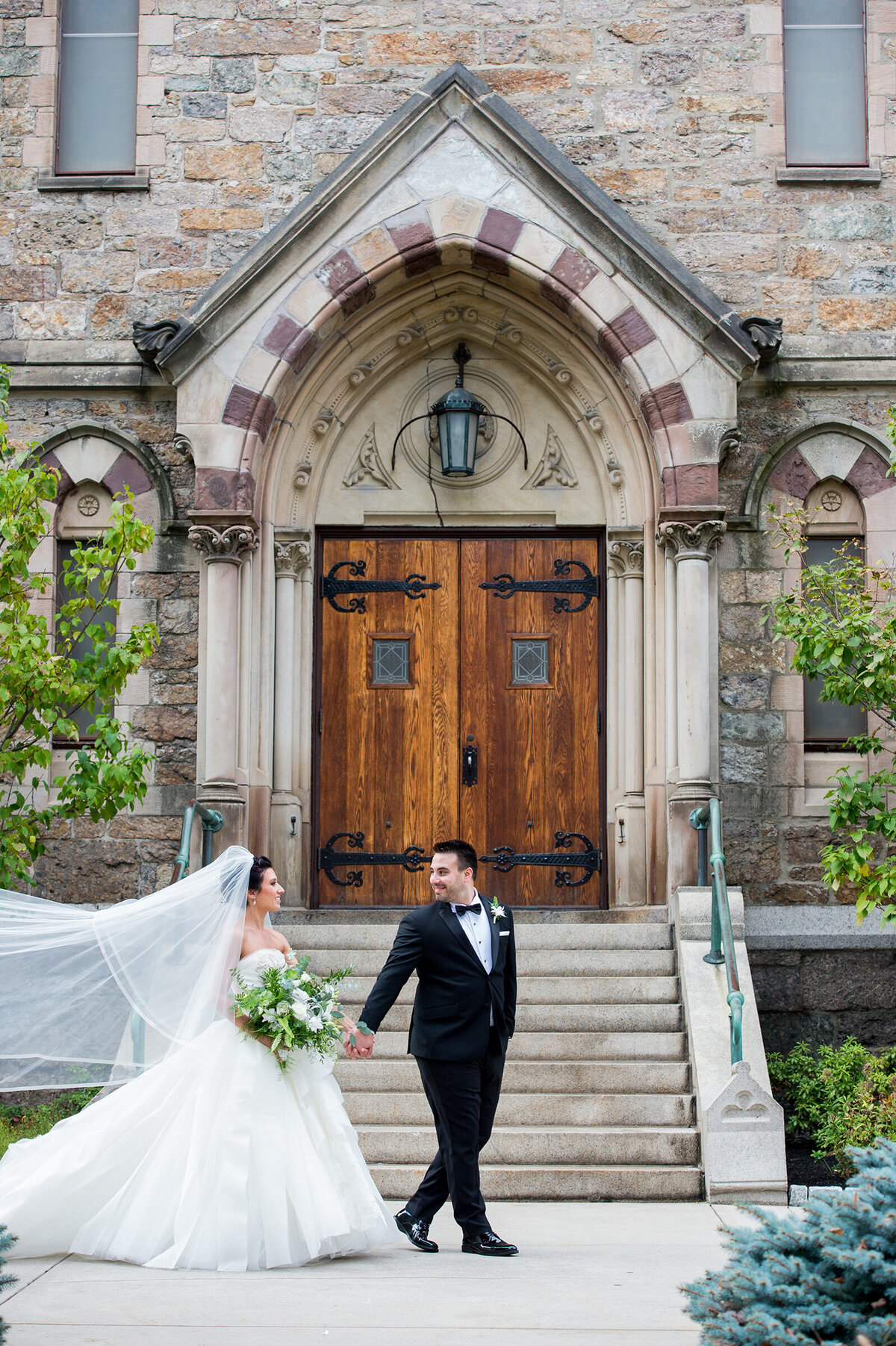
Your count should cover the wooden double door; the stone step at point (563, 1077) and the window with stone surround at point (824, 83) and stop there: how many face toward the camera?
3

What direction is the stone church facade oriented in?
toward the camera

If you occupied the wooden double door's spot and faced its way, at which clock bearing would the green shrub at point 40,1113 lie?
The green shrub is roughly at 2 o'clock from the wooden double door.

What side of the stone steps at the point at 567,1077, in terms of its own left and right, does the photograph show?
front

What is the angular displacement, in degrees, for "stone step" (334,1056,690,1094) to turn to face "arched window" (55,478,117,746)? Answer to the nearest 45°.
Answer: approximately 135° to its right

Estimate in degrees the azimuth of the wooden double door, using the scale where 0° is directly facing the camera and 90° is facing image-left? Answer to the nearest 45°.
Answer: approximately 0°

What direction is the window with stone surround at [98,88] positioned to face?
toward the camera

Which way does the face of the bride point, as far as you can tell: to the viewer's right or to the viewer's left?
to the viewer's right

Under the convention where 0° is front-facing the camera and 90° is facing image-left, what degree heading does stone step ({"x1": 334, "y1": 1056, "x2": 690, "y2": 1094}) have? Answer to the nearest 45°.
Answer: approximately 0°

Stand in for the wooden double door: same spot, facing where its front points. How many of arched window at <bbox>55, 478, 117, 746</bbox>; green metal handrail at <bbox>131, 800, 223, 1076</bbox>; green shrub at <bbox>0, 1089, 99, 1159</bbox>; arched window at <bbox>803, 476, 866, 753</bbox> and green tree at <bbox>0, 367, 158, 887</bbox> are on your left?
1
